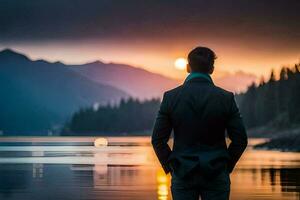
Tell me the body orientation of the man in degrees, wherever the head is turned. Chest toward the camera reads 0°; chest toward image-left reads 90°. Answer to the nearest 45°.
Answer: approximately 180°
